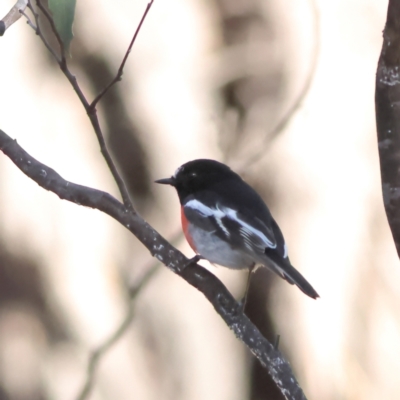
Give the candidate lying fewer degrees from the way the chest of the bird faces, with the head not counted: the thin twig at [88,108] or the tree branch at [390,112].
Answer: the thin twig

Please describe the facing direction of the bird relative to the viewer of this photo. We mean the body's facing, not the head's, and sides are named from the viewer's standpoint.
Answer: facing to the left of the viewer
